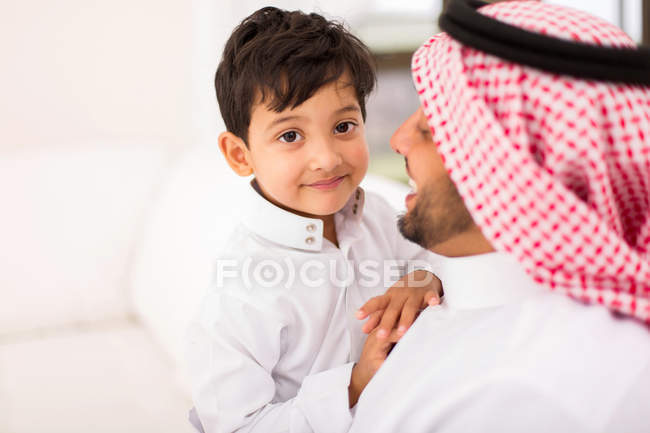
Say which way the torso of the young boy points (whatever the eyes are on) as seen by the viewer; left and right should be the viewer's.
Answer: facing the viewer and to the right of the viewer

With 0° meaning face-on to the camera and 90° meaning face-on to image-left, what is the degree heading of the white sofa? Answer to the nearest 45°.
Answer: approximately 0°

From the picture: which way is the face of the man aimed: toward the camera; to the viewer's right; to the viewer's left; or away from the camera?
to the viewer's left

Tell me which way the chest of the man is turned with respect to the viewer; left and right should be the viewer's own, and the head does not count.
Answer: facing away from the viewer and to the left of the viewer
